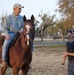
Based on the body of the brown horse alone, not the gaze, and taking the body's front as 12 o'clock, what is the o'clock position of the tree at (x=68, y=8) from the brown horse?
The tree is roughly at 8 o'clock from the brown horse.

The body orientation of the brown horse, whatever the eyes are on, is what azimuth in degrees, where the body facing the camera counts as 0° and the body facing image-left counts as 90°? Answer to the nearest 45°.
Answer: approximately 315°

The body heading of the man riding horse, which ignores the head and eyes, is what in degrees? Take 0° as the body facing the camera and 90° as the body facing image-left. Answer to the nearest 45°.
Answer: approximately 315°
